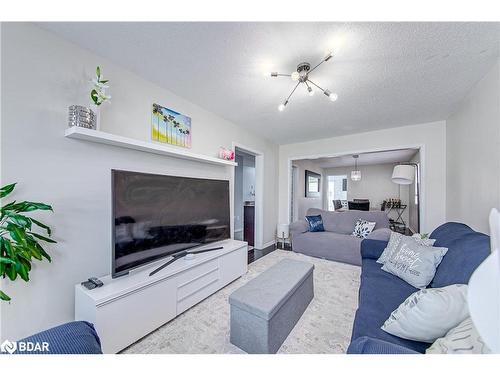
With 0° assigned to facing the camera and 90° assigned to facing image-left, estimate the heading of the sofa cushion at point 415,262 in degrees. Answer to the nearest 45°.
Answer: approximately 45°

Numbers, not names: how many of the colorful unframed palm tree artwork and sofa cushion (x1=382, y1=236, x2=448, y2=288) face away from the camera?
0

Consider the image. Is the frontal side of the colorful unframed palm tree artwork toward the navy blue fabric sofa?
yes

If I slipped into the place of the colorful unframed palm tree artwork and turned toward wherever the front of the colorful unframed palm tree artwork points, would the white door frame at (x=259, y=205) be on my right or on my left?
on my left

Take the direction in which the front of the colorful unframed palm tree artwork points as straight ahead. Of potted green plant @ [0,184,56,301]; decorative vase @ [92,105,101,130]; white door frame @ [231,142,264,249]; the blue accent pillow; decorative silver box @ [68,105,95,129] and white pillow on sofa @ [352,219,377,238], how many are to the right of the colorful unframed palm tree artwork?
3

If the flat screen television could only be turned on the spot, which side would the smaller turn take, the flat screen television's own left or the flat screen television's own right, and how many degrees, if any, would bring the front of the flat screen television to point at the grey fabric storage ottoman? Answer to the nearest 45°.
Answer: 0° — it already faces it

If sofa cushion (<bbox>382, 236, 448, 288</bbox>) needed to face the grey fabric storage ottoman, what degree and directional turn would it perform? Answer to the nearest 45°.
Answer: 0° — it already faces it

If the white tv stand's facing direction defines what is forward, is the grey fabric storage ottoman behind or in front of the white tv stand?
in front

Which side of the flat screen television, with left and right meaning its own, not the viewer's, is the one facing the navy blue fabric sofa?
front

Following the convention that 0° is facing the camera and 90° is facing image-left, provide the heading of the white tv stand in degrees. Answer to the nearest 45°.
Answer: approximately 315°
